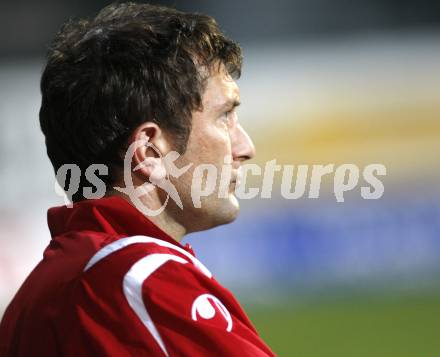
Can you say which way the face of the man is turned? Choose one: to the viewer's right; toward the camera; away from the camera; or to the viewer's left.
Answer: to the viewer's right

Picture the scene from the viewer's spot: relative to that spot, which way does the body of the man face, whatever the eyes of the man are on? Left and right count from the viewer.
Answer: facing away from the viewer and to the right of the viewer
